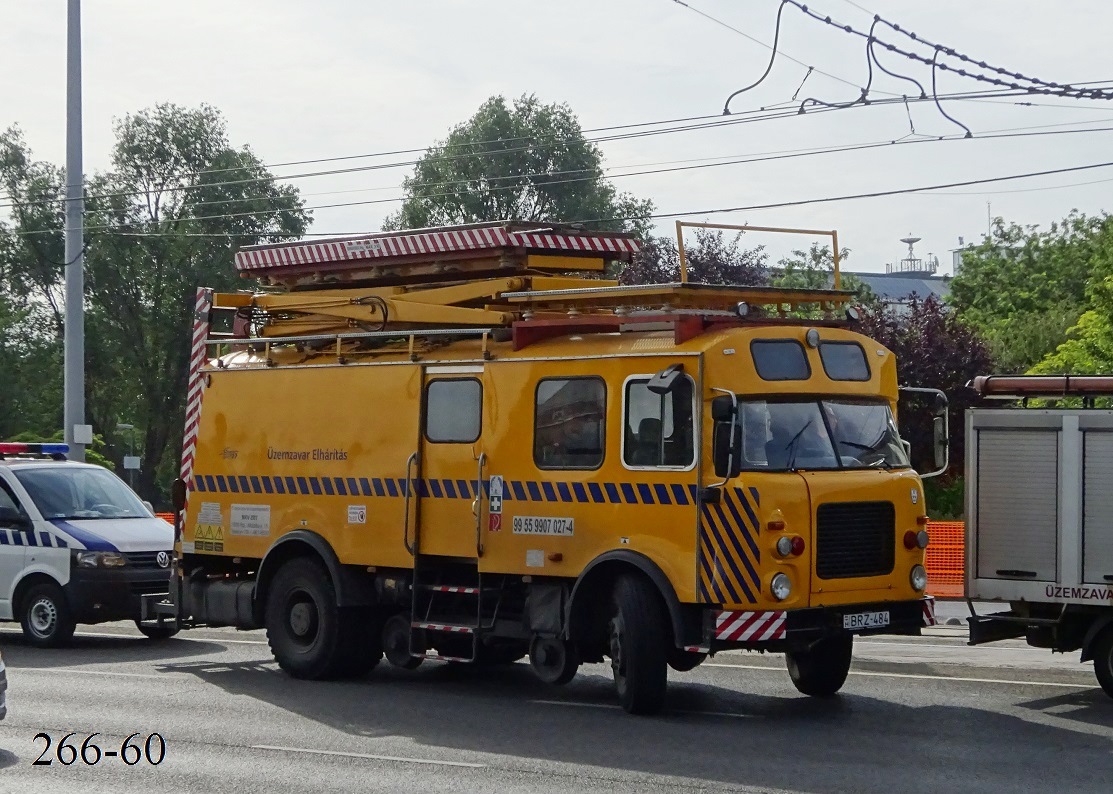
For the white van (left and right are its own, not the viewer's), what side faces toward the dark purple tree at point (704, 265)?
left

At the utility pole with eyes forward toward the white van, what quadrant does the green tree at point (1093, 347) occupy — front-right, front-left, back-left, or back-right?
back-left

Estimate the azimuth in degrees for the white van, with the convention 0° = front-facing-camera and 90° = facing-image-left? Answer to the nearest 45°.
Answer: approximately 315°

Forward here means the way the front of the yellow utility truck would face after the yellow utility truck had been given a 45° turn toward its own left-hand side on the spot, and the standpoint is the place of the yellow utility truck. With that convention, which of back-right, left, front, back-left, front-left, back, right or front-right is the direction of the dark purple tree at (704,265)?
left

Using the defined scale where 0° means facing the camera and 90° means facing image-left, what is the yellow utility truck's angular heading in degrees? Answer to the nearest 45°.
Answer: approximately 315°

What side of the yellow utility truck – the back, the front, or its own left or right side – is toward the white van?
back

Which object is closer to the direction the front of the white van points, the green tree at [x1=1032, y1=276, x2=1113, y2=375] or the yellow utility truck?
the yellow utility truck

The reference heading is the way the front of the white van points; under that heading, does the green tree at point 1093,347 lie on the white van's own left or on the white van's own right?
on the white van's own left

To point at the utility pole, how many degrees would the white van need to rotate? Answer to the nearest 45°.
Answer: approximately 135° to its left

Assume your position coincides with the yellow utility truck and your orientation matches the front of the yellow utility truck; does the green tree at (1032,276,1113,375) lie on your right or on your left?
on your left
